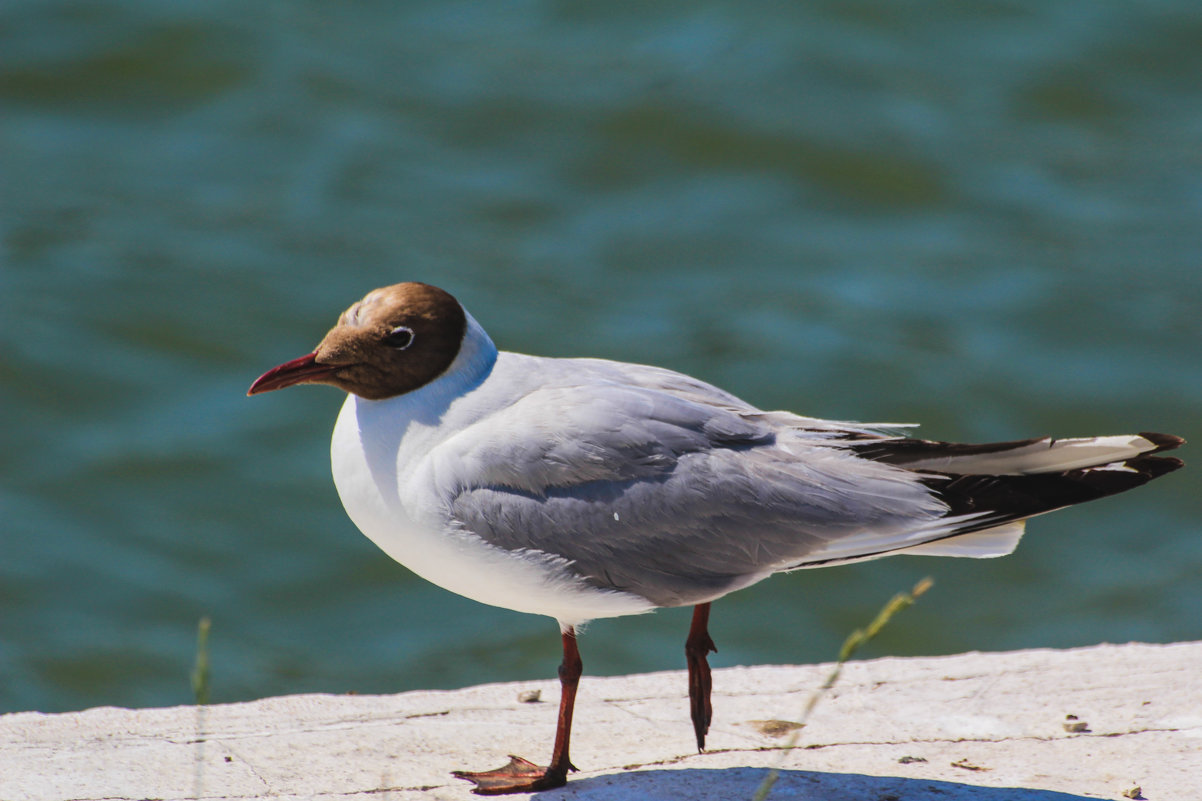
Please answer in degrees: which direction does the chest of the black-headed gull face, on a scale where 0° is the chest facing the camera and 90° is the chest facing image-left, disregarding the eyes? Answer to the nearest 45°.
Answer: approximately 90°
